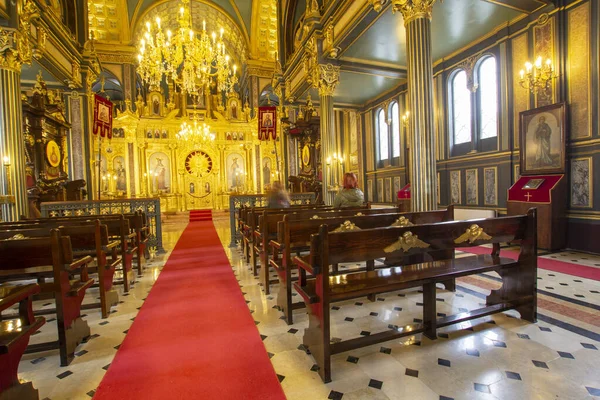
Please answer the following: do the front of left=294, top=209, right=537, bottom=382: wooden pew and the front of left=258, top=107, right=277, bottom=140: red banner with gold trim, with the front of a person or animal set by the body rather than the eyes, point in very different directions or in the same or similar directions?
very different directions

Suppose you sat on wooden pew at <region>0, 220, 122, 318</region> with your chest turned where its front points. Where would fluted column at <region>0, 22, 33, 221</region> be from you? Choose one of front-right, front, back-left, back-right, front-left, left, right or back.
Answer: front-left

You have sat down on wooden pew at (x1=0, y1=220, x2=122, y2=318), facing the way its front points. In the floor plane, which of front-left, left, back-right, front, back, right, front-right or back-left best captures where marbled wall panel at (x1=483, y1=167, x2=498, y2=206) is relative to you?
front-right

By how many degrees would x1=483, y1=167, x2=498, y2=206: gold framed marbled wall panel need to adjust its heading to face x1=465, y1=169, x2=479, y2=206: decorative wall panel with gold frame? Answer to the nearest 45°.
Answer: approximately 90° to its right

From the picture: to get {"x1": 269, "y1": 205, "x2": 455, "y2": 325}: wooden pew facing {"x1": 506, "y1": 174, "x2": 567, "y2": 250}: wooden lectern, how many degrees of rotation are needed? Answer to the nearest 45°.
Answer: approximately 90° to its right

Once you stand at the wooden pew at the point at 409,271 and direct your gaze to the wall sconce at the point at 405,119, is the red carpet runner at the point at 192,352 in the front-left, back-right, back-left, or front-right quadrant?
back-left

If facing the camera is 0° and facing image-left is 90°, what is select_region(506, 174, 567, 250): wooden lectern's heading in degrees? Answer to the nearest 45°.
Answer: approximately 45°

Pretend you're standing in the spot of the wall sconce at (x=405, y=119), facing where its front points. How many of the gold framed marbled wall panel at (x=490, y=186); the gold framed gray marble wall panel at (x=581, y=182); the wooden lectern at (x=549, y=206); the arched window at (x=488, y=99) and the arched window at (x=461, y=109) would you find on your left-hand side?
5

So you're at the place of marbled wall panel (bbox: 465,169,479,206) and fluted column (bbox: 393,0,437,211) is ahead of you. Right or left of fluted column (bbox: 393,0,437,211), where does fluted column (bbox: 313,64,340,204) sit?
right

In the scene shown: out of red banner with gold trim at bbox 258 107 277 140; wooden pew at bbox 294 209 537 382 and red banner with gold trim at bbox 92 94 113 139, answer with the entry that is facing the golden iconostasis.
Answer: the wooden pew

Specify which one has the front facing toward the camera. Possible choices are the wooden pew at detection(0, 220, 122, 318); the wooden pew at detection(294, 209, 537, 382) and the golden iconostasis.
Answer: the golden iconostasis

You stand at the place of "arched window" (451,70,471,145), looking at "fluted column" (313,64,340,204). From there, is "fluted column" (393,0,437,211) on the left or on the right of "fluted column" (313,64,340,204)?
left

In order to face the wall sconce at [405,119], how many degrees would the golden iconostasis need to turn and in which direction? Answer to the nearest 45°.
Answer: approximately 45° to its left

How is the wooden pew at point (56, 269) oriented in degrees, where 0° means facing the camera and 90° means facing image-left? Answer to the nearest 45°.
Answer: approximately 225°

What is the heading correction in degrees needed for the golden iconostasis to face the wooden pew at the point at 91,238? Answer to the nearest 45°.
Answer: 0° — it already faces it
